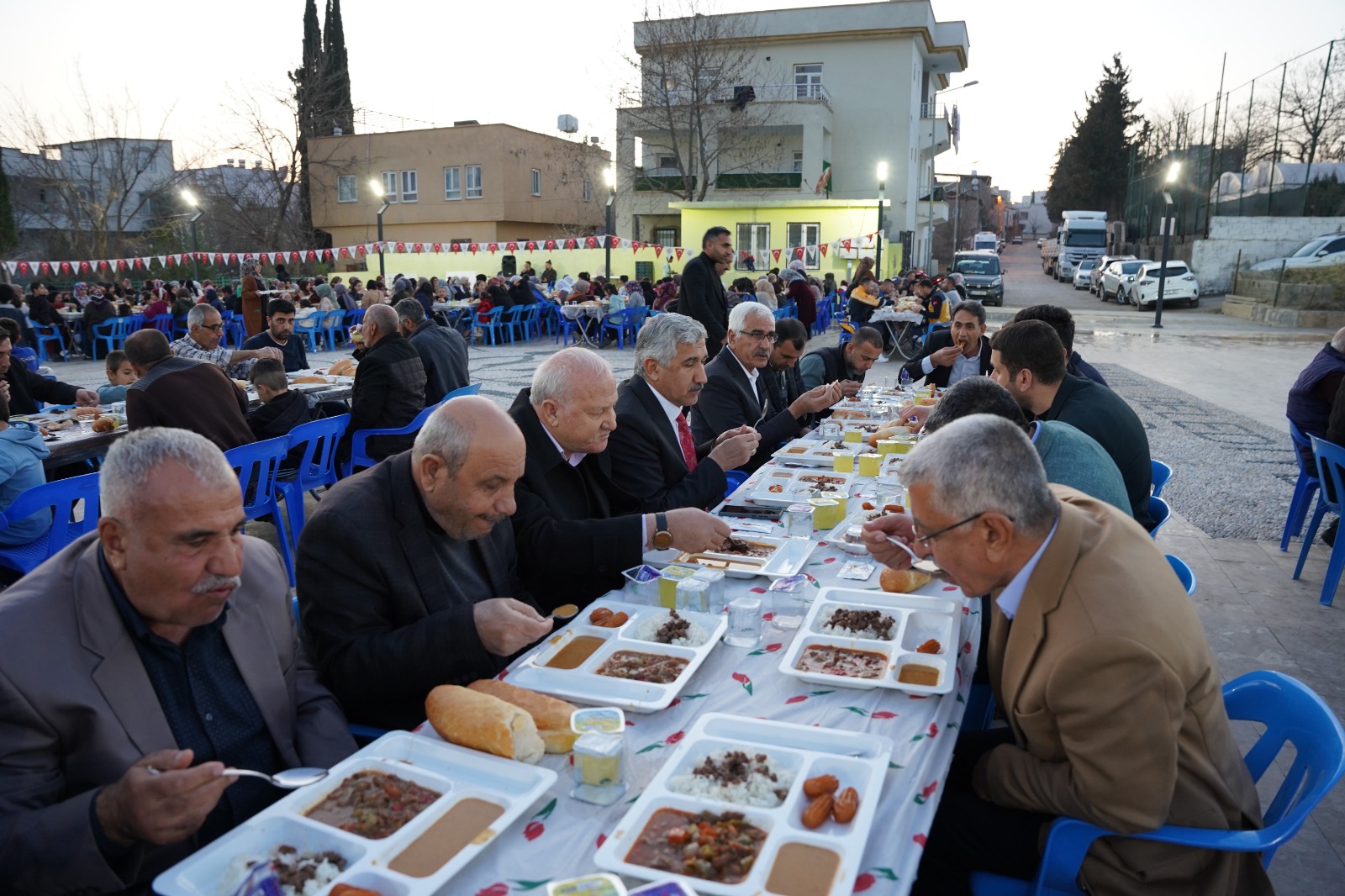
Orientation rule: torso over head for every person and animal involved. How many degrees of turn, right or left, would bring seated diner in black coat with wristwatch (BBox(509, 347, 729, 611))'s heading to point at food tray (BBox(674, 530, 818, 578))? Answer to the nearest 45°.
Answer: approximately 45° to their left

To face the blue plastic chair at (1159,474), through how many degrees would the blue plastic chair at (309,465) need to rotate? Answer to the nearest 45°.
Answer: approximately 180°

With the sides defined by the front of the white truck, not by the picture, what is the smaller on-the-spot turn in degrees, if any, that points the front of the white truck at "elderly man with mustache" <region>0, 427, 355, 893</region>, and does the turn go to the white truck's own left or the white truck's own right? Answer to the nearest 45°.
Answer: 0° — it already faces them

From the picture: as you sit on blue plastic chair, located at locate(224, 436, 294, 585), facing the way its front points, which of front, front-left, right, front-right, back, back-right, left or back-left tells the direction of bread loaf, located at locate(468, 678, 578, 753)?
back-left

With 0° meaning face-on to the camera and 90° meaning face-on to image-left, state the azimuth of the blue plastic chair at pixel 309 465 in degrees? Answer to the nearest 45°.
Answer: approximately 135°

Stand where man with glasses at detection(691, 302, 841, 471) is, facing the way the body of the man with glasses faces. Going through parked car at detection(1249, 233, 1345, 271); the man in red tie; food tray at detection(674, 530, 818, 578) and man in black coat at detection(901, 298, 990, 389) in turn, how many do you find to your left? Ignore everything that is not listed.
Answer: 2

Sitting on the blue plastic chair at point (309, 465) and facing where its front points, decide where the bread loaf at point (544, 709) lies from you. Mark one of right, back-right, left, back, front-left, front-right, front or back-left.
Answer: back-left

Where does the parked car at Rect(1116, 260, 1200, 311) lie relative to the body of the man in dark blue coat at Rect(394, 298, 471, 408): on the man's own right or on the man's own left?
on the man's own right

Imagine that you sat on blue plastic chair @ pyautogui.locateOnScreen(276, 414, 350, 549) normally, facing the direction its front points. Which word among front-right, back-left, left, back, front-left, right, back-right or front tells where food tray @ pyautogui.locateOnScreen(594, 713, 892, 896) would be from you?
back-left

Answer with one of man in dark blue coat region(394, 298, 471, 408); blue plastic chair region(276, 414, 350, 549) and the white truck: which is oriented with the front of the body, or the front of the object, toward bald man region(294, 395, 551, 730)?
the white truck

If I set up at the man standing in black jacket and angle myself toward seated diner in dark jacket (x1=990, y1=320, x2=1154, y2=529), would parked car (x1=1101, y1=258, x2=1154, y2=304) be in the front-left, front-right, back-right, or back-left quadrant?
back-left

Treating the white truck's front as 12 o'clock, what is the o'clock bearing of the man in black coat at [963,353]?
The man in black coat is roughly at 12 o'clock from the white truck.

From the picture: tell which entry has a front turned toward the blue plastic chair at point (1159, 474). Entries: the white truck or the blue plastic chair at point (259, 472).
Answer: the white truck

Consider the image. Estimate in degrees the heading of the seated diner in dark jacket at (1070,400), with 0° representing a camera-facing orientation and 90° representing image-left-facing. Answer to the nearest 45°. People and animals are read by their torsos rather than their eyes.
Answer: approximately 135°

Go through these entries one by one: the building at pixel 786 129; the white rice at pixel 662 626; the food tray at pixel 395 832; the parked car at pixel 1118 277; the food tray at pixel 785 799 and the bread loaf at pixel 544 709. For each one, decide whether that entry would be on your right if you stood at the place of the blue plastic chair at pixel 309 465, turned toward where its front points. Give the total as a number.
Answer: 2
